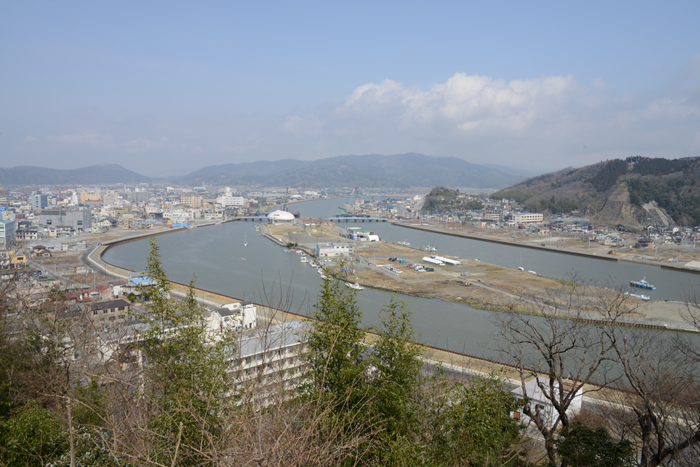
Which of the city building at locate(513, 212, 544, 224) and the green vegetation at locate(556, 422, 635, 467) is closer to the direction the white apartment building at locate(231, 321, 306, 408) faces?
the green vegetation

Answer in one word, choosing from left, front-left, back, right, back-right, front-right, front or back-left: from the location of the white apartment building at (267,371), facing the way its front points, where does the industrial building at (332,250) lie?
back-left

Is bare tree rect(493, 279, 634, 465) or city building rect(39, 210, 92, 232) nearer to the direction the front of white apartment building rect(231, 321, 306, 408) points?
the bare tree

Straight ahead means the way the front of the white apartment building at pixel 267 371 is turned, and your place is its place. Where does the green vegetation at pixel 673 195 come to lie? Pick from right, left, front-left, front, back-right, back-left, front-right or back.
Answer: left

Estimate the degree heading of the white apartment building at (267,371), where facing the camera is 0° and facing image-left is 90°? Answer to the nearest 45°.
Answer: approximately 315°

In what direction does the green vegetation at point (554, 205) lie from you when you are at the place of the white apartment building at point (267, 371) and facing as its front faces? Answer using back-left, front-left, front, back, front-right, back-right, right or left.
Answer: left

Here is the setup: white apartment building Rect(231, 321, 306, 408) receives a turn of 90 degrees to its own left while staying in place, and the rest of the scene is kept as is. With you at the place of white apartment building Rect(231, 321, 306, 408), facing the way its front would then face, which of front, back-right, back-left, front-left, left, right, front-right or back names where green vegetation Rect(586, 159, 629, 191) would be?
front

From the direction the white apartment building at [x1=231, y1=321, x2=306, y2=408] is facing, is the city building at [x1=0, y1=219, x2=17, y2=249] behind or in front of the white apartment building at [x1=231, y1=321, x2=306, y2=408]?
behind

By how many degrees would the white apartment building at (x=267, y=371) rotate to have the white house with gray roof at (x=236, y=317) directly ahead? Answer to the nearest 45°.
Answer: approximately 135° to its left
